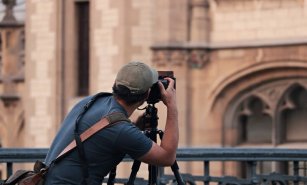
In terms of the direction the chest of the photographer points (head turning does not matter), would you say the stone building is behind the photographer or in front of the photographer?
in front

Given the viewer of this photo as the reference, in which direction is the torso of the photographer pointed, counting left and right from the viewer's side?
facing away from the viewer and to the right of the viewer

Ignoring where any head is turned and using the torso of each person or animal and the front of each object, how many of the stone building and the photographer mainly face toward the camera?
1

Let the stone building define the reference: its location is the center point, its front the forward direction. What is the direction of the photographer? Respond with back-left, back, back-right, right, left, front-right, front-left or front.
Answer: front

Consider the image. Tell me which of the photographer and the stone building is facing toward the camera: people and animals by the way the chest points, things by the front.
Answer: the stone building

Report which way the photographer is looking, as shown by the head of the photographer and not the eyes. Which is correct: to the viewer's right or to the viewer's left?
to the viewer's right

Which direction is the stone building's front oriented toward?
toward the camera
